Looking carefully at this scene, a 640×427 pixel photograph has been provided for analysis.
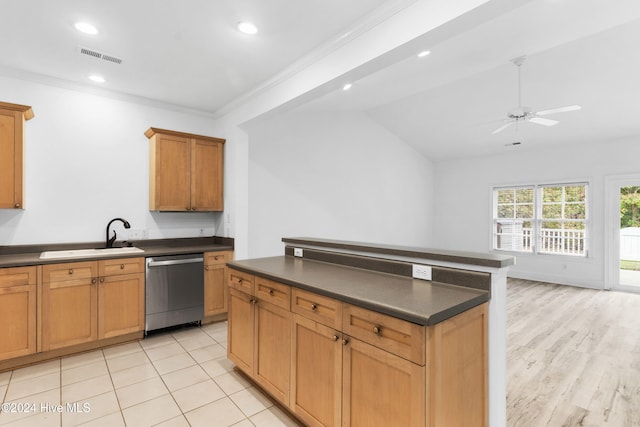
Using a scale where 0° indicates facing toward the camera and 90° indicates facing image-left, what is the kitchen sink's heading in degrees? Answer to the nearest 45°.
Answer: approximately 0°

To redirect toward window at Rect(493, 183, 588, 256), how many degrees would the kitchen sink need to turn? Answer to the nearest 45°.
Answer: approximately 90° to its left

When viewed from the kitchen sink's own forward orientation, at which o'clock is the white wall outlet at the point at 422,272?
The white wall outlet is roughly at 11 o'clock from the kitchen sink.

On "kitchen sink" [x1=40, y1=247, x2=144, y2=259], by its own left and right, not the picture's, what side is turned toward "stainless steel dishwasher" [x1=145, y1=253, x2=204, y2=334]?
left

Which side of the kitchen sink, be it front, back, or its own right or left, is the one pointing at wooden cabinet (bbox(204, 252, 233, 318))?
left

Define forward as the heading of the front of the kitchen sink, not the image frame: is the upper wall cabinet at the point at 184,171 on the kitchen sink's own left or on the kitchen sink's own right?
on the kitchen sink's own left
